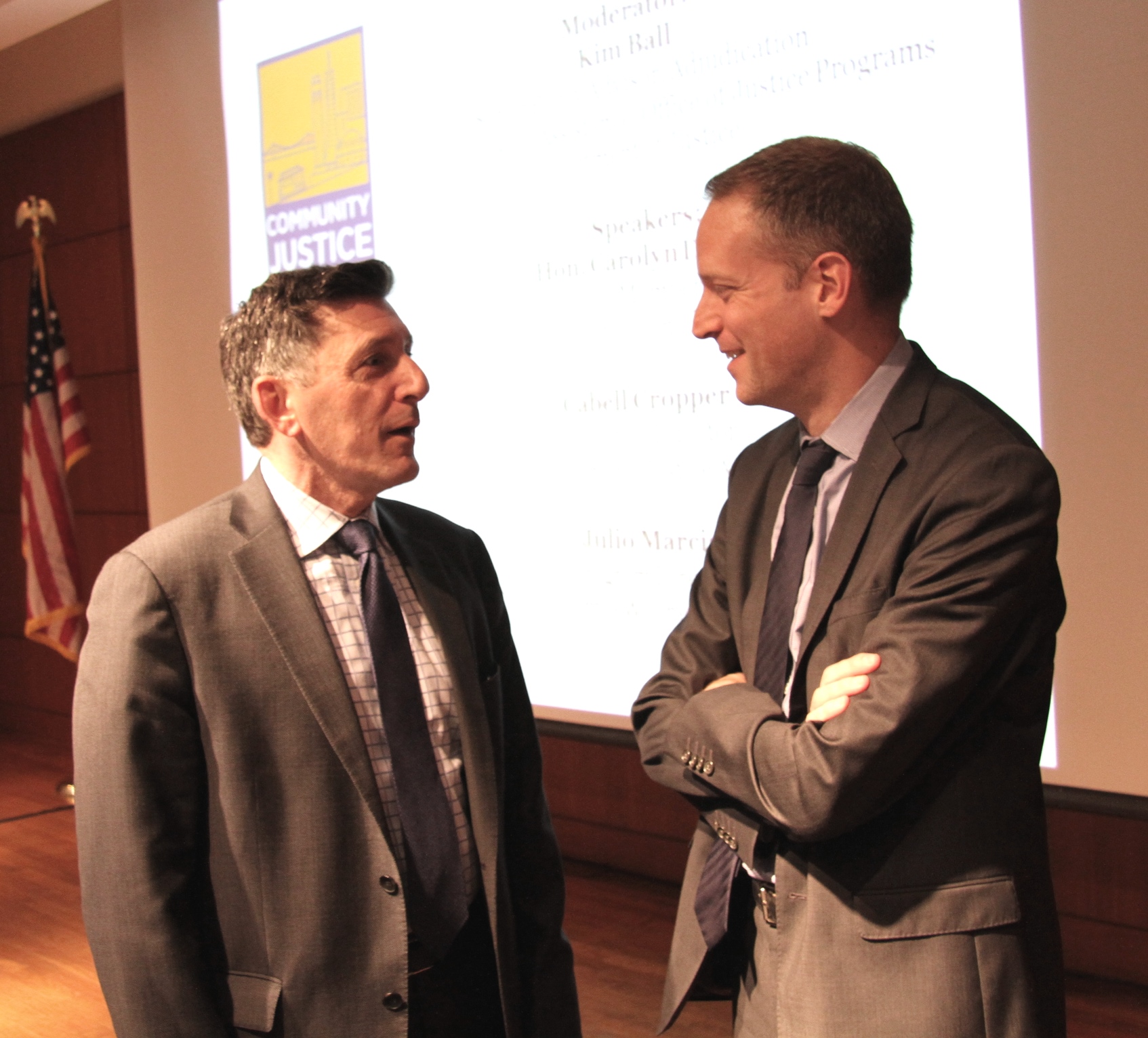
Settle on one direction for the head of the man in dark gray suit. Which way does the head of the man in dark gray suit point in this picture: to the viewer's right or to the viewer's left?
to the viewer's left

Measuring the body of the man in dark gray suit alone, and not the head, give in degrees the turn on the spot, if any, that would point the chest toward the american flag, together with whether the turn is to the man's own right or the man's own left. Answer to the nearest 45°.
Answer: approximately 90° to the man's own right

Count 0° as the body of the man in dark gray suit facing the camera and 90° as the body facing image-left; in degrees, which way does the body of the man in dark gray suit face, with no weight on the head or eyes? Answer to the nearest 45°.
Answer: approximately 45°

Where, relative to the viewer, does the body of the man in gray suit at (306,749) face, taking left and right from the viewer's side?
facing the viewer and to the right of the viewer

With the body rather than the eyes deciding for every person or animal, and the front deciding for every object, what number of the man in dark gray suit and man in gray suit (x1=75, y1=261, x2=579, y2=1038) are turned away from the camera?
0

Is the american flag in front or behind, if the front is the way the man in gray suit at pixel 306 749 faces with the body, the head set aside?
behind

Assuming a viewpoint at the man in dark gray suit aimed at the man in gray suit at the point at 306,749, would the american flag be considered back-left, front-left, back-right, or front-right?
front-right
